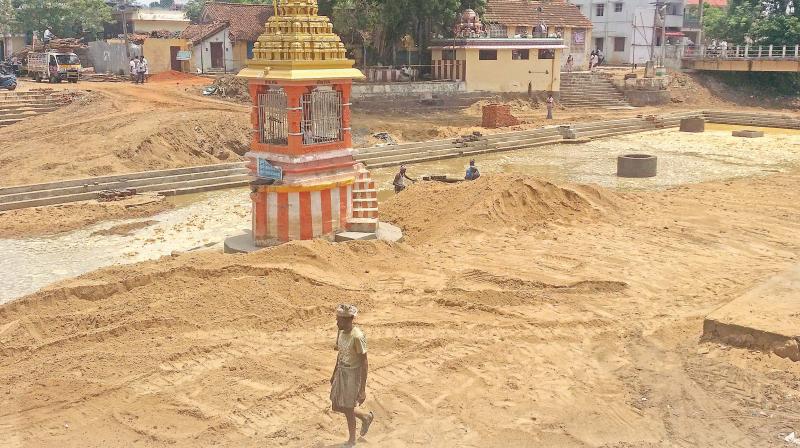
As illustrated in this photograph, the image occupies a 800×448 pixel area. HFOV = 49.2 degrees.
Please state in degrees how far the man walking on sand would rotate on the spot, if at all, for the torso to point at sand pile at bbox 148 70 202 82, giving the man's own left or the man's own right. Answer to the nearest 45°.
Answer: approximately 135° to the man's own right

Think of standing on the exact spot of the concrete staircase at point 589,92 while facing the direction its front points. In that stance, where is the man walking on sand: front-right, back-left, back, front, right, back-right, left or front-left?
front

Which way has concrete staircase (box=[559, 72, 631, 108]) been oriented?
toward the camera

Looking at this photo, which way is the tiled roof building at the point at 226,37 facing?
toward the camera

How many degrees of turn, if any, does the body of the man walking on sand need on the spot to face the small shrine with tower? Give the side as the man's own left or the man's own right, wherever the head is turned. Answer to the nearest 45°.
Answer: approximately 135° to the man's own right

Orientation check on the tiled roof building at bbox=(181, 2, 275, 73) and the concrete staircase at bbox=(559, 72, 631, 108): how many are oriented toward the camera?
2

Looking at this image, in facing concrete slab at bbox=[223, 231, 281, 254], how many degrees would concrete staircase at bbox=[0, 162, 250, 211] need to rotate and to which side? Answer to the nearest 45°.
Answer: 0° — it already faces it

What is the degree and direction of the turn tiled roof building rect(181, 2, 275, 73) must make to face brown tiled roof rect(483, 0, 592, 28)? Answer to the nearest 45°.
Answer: approximately 90° to its left

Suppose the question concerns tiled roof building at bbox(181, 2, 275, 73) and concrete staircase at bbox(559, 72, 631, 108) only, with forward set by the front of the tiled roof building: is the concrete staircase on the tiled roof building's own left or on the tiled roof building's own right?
on the tiled roof building's own left

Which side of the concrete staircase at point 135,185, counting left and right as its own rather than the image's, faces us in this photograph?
front

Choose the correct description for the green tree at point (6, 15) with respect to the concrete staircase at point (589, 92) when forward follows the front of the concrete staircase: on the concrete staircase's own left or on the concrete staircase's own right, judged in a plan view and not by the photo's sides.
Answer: on the concrete staircase's own right

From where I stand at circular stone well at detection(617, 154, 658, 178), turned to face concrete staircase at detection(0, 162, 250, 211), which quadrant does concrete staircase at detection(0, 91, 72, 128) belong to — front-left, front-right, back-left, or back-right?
front-right

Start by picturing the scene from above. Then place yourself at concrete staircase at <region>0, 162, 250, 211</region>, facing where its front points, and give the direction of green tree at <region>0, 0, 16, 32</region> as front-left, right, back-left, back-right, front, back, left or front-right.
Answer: back

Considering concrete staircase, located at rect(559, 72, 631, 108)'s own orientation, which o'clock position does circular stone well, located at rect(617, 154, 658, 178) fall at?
The circular stone well is roughly at 12 o'clock from the concrete staircase.

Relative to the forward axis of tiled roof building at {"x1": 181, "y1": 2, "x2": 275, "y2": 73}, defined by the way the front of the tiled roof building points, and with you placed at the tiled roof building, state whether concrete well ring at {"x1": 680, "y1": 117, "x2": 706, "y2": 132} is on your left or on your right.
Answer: on your left
